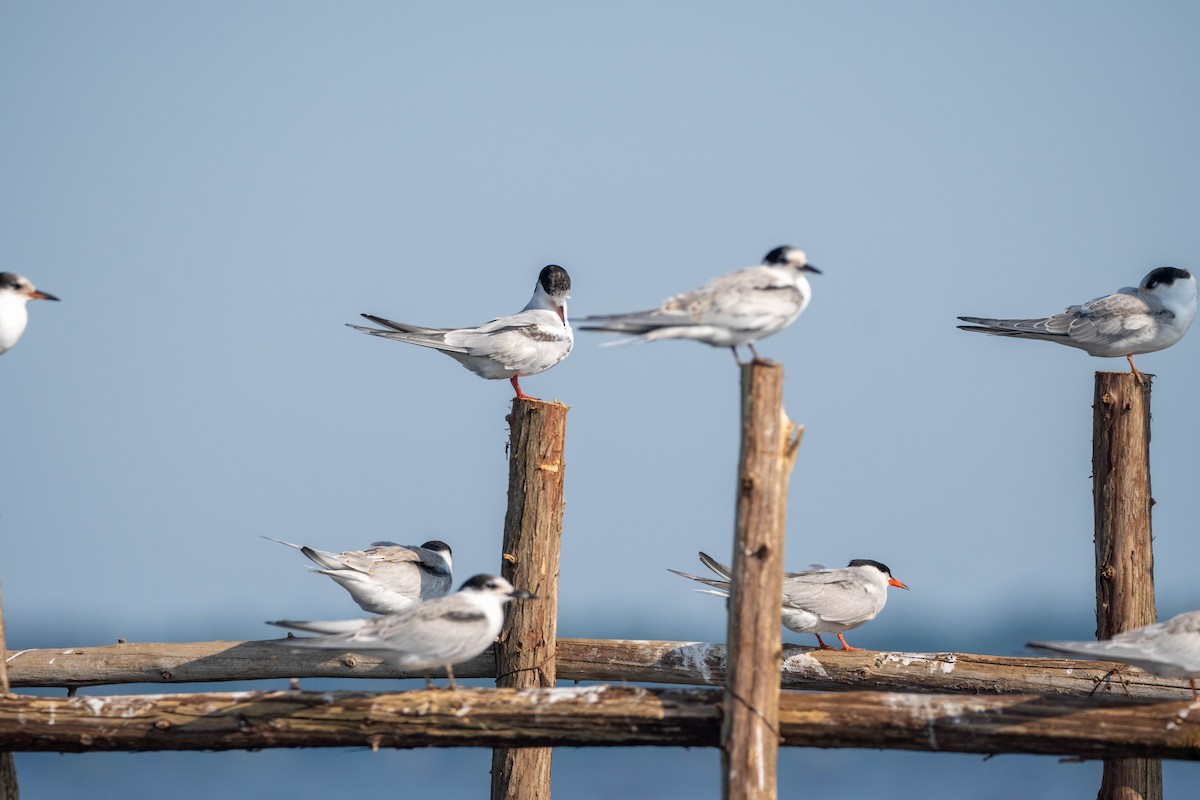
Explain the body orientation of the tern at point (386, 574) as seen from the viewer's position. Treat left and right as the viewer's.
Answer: facing to the right of the viewer

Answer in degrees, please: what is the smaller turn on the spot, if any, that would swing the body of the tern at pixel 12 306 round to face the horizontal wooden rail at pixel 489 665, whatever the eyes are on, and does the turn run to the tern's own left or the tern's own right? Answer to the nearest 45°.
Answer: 0° — it already faces it

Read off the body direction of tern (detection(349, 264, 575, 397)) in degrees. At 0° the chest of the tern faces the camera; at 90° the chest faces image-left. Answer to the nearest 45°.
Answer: approximately 270°

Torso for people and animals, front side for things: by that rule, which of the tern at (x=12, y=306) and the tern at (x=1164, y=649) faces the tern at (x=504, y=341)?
the tern at (x=12, y=306)

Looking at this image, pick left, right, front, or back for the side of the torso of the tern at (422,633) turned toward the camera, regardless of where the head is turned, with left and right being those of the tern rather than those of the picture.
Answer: right

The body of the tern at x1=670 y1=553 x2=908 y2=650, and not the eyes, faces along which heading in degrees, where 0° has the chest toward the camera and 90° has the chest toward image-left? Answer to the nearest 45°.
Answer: approximately 270°

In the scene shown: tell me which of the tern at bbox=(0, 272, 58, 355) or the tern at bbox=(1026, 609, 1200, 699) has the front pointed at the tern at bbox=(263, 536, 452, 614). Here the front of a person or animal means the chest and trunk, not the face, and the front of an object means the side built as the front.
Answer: the tern at bbox=(0, 272, 58, 355)

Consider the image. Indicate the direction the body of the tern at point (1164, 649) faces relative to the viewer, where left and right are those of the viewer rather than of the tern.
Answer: facing to the right of the viewer

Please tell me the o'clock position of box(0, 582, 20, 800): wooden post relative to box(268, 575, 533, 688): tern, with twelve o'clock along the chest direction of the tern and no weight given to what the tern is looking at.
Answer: The wooden post is roughly at 7 o'clock from the tern.

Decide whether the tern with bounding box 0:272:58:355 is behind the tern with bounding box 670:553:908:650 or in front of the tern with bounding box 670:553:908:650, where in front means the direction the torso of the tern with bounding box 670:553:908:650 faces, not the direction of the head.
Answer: behind

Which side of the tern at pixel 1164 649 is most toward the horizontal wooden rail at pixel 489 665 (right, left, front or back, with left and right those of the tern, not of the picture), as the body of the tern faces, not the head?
back

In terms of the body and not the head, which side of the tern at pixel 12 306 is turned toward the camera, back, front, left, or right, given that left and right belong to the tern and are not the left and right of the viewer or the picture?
right

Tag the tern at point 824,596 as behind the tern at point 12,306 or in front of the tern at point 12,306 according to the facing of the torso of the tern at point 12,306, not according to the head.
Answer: in front
